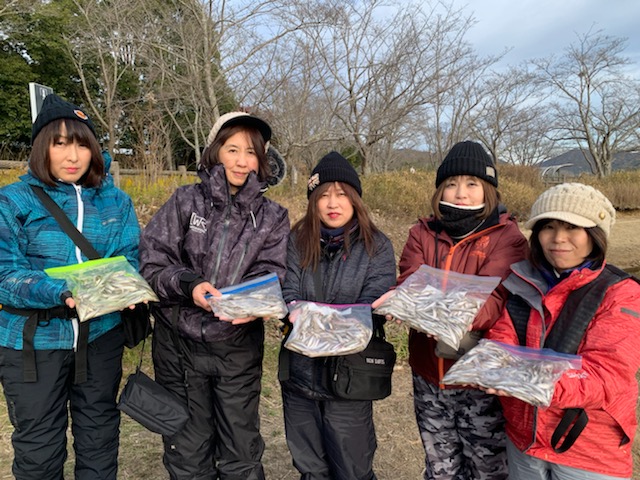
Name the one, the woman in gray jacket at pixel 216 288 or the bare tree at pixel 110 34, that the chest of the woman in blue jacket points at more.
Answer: the woman in gray jacket

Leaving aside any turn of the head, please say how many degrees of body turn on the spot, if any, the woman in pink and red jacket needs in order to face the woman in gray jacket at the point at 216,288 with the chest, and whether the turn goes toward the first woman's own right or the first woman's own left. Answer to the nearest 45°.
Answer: approximately 45° to the first woman's own right

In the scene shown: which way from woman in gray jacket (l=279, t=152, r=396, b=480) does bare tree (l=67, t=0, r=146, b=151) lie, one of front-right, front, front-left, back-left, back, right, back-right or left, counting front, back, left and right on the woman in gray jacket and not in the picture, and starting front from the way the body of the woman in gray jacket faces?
back-right

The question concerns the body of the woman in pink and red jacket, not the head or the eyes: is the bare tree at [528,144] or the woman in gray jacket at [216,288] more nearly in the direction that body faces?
the woman in gray jacket

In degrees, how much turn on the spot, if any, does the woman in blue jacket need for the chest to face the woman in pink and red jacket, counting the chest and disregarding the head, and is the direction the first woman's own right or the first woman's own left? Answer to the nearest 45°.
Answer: approximately 45° to the first woman's own left

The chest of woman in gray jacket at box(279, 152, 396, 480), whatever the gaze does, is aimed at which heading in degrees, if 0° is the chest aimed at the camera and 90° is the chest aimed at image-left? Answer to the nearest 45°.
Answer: approximately 0°
